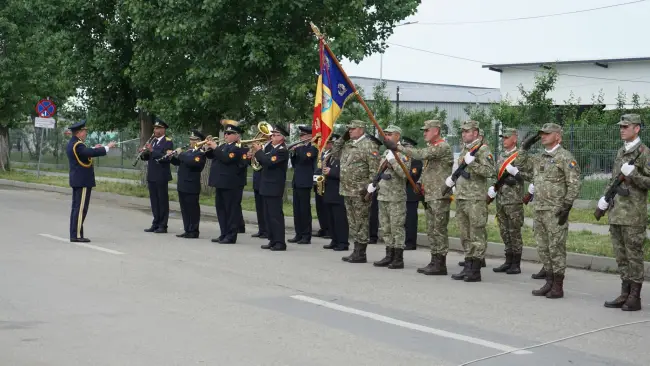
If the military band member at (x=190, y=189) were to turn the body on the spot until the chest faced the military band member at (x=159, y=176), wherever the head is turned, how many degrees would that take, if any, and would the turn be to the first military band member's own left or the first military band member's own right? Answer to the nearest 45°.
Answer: approximately 90° to the first military band member's own right

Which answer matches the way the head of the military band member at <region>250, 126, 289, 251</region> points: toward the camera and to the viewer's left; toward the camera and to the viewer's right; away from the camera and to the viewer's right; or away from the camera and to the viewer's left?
toward the camera and to the viewer's left

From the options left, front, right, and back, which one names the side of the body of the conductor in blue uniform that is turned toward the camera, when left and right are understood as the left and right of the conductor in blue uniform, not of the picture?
right

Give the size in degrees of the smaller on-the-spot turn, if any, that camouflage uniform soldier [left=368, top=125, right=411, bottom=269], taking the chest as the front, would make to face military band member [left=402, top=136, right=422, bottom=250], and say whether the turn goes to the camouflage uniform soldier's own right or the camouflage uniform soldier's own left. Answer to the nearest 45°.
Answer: approximately 135° to the camouflage uniform soldier's own right

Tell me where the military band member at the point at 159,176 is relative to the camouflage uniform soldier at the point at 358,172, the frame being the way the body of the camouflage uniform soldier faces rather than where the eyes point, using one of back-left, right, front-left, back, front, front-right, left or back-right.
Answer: right

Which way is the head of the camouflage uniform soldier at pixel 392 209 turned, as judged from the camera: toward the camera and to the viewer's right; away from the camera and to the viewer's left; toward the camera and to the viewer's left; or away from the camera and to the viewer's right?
toward the camera and to the viewer's left

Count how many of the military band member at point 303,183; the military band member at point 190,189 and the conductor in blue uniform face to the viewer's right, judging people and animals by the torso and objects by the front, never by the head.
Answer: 1

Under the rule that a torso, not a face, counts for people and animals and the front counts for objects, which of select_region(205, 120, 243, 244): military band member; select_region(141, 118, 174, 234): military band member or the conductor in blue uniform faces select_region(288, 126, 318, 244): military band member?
the conductor in blue uniform

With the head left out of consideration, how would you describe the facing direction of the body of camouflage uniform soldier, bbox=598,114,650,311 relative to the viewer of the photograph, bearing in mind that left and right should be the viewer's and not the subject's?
facing the viewer and to the left of the viewer

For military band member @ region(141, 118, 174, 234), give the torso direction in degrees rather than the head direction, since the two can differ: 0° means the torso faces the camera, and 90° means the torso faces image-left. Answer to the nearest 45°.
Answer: approximately 45°

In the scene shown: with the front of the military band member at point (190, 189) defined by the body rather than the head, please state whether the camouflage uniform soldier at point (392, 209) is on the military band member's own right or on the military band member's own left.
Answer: on the military band member's own left

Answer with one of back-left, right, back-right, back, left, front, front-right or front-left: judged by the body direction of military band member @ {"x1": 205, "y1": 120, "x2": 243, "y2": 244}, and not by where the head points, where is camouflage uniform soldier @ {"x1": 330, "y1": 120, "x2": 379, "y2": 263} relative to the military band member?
left

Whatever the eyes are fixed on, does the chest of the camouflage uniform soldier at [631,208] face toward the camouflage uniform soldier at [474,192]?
no

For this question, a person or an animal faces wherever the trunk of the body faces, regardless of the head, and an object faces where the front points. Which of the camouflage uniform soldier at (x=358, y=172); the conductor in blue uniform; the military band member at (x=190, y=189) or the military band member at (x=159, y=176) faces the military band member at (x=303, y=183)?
the conductor in blue uniform

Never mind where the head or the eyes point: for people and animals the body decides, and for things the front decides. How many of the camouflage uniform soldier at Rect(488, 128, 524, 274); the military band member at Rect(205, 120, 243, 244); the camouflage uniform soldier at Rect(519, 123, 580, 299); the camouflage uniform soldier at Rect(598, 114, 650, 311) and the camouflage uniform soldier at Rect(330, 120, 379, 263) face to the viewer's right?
0

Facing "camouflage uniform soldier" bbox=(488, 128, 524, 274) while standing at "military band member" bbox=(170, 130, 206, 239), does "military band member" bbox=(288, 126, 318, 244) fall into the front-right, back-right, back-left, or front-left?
front-left

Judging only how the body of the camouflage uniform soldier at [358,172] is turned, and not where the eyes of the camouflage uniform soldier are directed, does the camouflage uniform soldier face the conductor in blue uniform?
no

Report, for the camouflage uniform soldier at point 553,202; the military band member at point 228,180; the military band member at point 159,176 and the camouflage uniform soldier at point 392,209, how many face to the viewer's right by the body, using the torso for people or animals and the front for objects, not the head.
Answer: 0

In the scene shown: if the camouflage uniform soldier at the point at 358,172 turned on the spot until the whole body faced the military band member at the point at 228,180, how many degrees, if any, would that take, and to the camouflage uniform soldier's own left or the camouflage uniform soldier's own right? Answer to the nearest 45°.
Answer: approximately 90° to the camouflage uniform soldier's own right

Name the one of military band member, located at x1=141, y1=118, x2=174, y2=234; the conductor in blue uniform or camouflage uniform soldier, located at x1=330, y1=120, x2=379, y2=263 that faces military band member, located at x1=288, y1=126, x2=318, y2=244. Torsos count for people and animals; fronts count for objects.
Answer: the conductor in blue uniform

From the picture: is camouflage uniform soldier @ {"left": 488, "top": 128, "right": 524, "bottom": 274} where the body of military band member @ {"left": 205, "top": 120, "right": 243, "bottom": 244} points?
no

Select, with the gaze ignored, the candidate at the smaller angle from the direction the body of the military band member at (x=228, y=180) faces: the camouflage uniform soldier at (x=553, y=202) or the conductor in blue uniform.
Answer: the conductor in blue uniform

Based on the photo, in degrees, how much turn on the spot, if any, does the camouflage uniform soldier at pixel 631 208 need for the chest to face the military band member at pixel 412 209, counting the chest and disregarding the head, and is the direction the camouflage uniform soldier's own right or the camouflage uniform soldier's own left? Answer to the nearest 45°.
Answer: approximately 90° to the camouflage uniform soldier's own right
